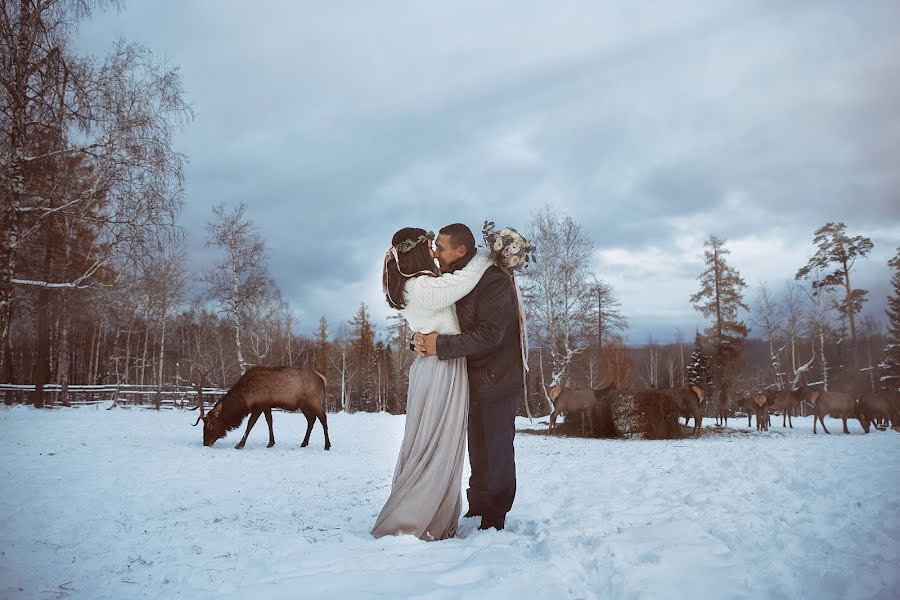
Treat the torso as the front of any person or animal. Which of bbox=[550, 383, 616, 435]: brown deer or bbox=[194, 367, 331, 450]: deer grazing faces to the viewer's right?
the brown deer

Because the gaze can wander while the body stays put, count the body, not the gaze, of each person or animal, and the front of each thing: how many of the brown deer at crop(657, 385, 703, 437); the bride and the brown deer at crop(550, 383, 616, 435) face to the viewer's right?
2

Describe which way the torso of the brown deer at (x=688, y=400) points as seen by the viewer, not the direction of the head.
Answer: to the viewer's left

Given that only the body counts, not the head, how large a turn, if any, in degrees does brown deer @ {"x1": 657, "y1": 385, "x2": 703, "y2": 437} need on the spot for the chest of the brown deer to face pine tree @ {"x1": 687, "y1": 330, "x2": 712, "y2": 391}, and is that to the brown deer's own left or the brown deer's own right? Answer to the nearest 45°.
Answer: approximately 90° to the brown deer's own right

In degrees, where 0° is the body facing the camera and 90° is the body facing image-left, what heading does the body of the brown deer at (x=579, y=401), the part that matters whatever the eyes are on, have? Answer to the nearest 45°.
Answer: approximately 270°

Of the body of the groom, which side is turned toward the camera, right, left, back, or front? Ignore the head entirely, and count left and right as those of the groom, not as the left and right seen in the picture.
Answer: left

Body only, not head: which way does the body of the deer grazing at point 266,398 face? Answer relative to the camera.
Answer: to the viewer's left

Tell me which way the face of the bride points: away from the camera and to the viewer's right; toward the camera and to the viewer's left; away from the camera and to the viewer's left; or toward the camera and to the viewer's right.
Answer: away from the camera and to the viewer's right

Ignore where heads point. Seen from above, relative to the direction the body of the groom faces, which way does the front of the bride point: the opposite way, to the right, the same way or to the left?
the opposite way

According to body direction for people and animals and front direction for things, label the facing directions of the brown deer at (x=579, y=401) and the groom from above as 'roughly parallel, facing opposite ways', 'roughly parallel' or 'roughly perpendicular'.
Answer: roughly parallel, facing opposite ways

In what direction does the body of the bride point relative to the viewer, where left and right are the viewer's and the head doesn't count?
facing to the right of the viewer

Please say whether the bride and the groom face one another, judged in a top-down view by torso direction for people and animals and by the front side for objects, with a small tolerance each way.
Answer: yes
